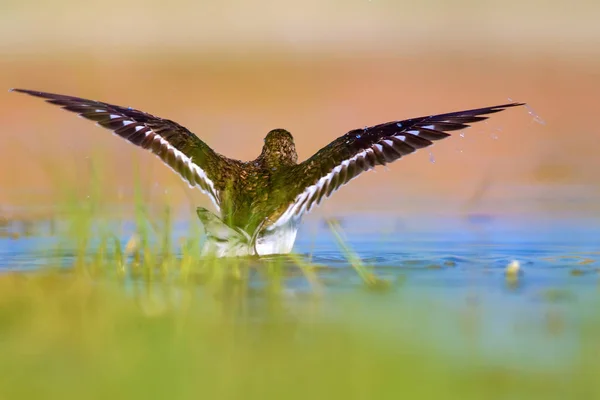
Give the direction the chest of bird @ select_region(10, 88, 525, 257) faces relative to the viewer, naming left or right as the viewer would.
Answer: facing away from the viewer
